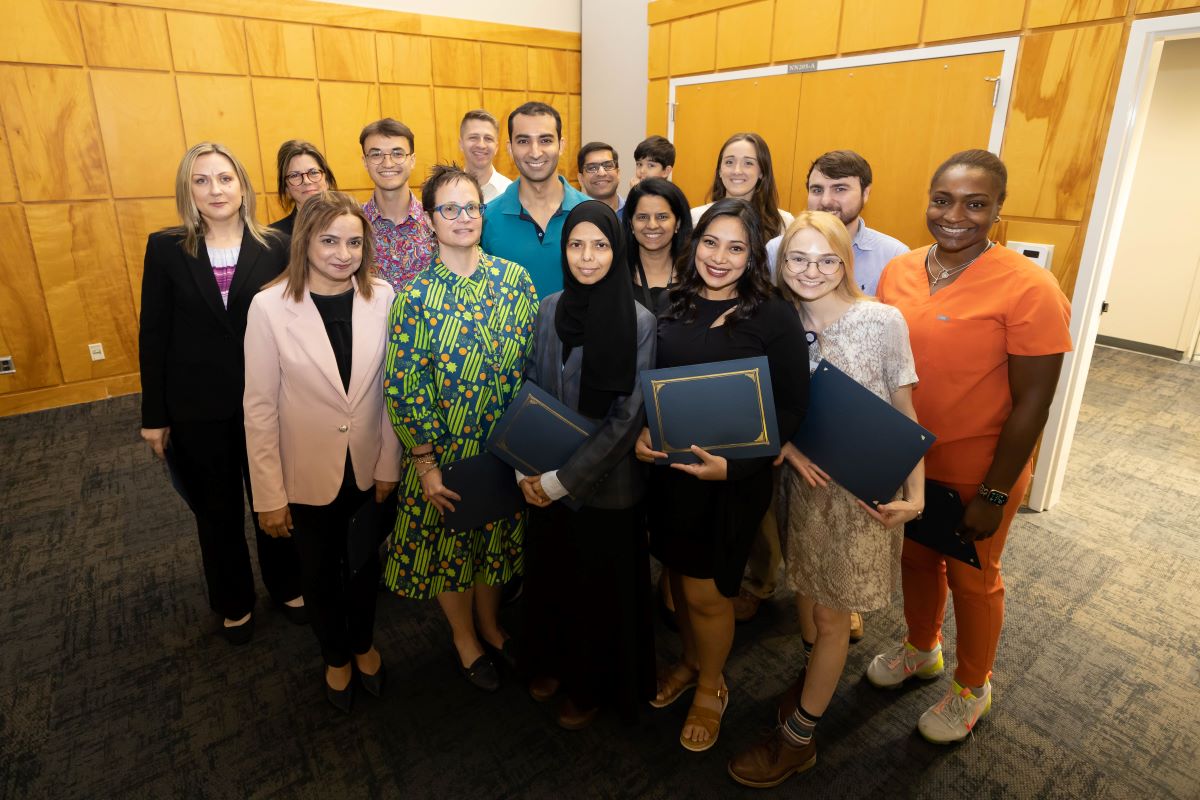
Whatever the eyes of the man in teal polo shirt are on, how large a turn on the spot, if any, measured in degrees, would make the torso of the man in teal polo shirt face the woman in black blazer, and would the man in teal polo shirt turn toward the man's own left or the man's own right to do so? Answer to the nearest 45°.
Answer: approximately 45° to the man's own right

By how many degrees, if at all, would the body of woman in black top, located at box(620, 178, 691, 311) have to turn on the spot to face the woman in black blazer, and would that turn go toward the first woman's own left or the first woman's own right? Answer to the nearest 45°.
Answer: approximately 90° to the first woman's own right

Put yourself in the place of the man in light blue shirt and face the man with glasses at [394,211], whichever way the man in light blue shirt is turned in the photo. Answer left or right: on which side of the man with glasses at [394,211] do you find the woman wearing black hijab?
left

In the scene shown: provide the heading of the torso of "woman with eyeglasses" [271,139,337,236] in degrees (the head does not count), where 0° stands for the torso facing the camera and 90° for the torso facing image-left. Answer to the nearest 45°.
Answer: approximately 0°

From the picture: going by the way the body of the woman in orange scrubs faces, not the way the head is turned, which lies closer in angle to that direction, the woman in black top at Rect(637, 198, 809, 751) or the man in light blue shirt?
the woman in black top

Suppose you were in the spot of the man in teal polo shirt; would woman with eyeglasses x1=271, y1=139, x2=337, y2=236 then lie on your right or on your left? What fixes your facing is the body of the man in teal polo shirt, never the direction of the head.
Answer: on your right

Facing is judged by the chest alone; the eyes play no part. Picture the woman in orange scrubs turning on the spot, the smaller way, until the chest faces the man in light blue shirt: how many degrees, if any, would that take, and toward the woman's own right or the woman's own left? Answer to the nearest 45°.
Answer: approximately 90° to the woman's own right

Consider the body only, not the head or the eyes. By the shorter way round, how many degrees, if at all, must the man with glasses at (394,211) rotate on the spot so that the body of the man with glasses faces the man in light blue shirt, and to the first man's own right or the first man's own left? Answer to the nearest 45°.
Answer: approximately 45° to the first man's own left

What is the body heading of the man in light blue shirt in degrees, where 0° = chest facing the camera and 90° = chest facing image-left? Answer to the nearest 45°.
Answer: approximately 0°
